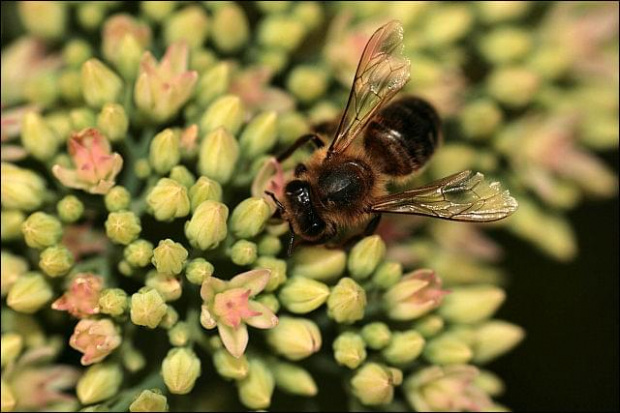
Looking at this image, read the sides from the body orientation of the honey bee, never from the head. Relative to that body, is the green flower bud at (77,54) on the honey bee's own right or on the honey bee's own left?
on the honey bee's own right

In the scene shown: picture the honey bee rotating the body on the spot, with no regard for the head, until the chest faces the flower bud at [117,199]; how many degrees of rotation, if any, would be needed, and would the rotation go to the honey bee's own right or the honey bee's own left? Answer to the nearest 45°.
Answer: approximately 45° to the honey bee's own right

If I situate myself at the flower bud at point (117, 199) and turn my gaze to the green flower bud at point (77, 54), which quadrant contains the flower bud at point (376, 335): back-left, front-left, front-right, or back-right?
back-right

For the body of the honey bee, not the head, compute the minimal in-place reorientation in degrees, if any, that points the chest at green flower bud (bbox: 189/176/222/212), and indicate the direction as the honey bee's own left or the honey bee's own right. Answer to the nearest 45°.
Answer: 0° — it already faces it

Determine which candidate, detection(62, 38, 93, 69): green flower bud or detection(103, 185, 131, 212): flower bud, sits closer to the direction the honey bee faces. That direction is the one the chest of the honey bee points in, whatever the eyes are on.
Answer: the flower bud

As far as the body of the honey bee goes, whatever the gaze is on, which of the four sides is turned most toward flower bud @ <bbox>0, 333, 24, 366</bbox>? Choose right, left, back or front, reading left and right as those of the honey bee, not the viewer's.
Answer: front

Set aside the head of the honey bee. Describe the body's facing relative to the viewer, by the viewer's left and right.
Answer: facing the viewer and to the left of the viewer

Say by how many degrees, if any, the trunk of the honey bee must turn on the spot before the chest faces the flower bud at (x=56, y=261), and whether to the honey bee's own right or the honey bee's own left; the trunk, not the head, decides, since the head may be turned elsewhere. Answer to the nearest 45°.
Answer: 0° — it already faces it

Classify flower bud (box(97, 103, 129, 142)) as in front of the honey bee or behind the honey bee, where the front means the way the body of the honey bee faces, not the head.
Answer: in front

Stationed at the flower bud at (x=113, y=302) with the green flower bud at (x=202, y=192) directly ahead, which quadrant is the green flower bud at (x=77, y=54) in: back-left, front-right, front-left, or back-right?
front-left
